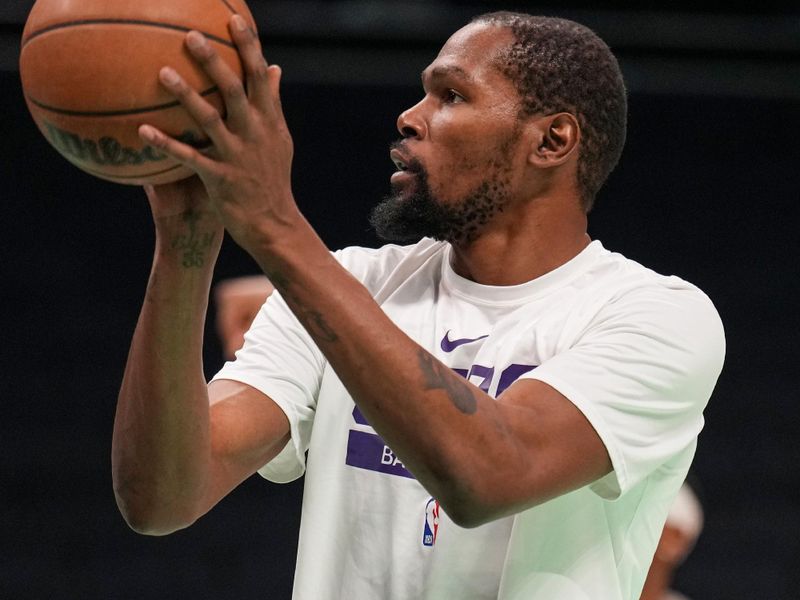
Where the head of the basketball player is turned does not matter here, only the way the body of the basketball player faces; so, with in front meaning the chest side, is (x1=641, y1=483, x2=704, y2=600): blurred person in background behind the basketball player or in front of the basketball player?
behind

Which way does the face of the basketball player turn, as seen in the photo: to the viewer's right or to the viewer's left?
to the viewer's left

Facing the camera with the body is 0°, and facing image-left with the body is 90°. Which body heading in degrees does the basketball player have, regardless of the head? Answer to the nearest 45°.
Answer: approximately 45°
